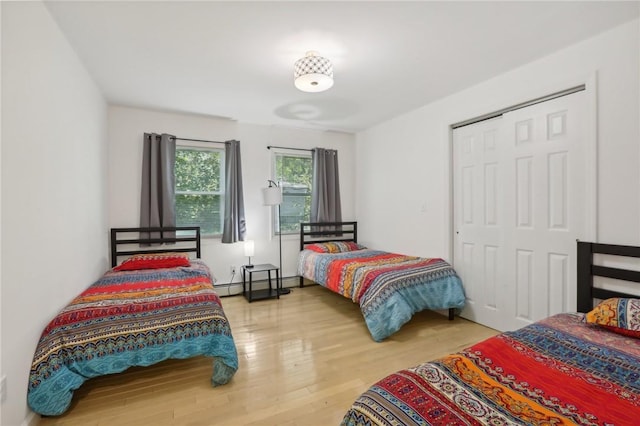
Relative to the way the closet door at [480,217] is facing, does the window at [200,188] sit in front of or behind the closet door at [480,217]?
in front

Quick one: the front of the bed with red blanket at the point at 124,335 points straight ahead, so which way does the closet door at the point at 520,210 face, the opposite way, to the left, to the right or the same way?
to the right

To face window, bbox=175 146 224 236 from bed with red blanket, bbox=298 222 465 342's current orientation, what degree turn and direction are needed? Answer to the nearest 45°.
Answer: approximately 135° to its right

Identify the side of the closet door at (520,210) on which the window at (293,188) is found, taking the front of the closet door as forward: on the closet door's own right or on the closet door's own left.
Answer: on the closet door's own right

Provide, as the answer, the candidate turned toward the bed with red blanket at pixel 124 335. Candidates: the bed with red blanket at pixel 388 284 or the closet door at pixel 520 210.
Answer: the closet door

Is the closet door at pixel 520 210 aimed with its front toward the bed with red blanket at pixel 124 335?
yes

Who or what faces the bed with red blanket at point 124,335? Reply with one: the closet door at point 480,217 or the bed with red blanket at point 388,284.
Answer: the closet door

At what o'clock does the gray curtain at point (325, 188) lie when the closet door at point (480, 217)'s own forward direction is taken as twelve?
The gray curtain is roughly at 2 o'clock from the closet door.

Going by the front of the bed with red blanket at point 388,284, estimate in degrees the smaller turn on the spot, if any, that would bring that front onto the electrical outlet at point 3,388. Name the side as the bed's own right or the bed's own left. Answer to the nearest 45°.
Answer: approximately 90° to the bed's own right

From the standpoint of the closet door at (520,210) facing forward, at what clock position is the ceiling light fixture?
The ceiling light fixture is roughly at 12 o'clock from the closet door.

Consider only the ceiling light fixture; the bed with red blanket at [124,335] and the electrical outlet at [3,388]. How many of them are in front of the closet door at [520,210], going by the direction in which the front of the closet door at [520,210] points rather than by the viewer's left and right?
3

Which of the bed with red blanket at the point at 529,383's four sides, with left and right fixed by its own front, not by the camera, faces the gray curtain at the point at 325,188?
right

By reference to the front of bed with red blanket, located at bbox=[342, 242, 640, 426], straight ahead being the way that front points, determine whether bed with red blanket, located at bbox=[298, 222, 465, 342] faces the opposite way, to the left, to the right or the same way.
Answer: to the left

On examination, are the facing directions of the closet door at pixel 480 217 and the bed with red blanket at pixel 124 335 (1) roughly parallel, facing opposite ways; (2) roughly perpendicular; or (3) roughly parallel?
roughly perpendicular
